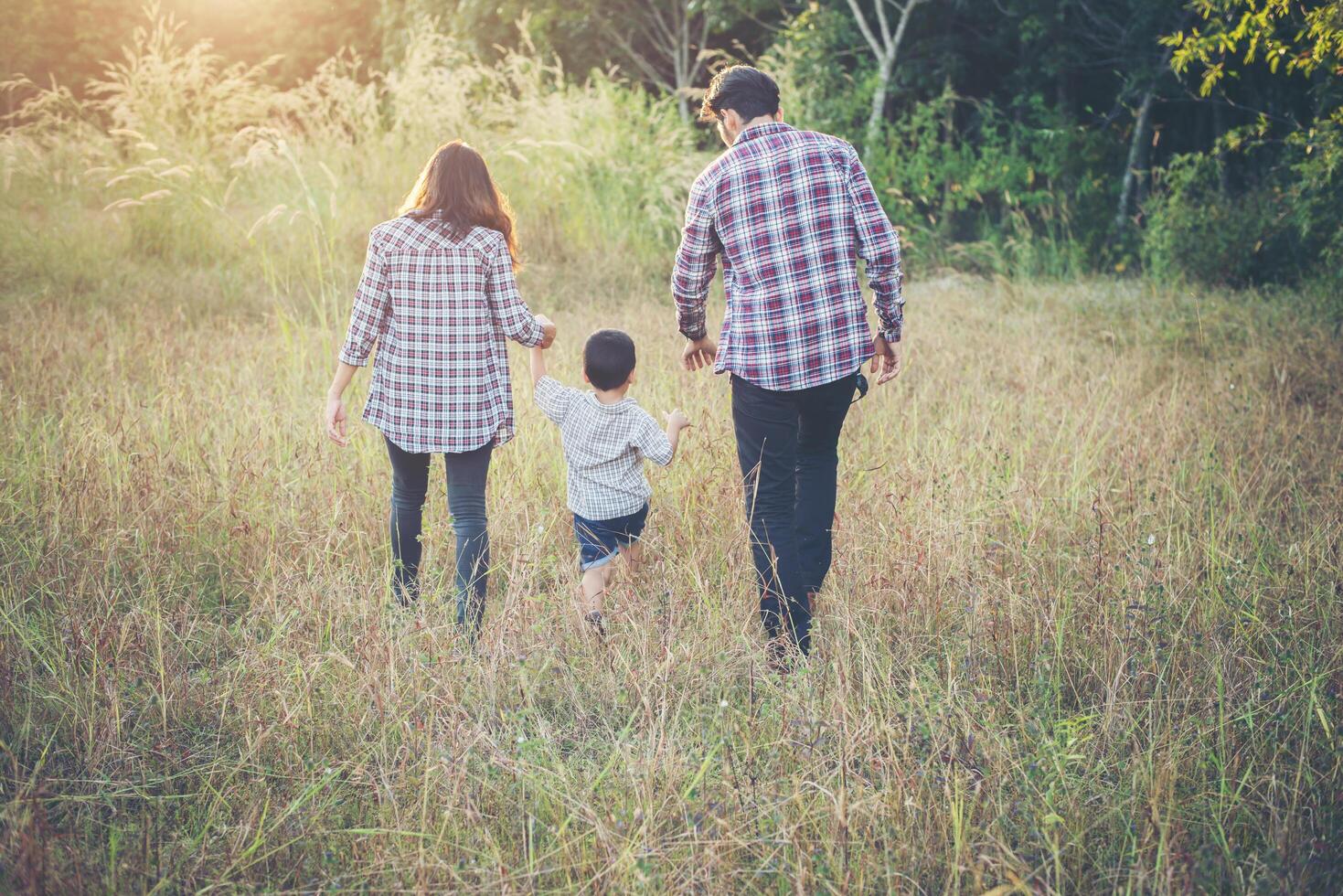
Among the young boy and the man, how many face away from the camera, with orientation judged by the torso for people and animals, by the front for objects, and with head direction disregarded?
2

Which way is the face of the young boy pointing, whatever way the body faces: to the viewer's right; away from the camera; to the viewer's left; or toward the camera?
away from the camera

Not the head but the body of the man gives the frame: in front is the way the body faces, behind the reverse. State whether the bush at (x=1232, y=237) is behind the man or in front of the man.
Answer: in front

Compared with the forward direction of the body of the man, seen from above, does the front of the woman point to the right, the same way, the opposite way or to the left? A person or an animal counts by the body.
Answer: the same way

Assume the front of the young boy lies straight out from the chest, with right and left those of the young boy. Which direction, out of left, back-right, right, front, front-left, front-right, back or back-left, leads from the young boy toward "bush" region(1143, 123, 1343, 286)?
front-right

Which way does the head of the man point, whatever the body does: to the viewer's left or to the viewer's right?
to the viewer's left

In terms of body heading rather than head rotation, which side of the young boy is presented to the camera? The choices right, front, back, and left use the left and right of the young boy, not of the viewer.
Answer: back

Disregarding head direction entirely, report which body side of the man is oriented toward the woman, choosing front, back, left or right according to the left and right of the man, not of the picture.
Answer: left

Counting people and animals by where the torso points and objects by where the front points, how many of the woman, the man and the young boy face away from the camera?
3

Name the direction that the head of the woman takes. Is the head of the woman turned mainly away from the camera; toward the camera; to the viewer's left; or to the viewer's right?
away from the camera

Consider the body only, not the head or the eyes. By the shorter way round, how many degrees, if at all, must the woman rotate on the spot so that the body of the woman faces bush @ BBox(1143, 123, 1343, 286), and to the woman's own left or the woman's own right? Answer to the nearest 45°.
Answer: approximately 45° to the woman's own right

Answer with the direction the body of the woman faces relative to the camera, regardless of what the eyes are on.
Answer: away from the camera

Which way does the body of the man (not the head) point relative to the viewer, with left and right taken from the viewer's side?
facing away from the viewer

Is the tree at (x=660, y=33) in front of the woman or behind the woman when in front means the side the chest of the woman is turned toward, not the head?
in front

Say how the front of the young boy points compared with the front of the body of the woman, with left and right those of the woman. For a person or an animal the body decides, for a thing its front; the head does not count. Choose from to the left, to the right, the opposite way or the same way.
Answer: the same way

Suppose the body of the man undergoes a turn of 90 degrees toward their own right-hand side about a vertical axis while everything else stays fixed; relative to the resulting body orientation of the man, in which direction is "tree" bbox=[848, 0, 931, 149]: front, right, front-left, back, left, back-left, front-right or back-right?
left
